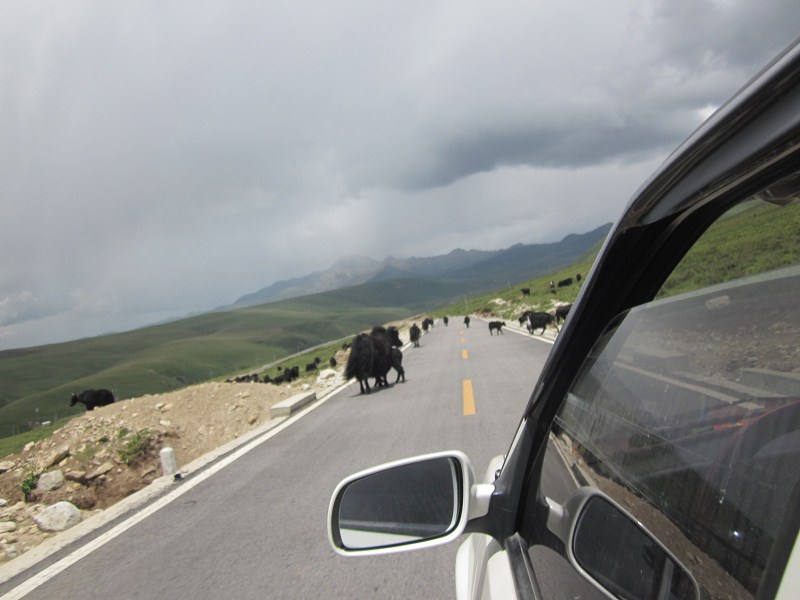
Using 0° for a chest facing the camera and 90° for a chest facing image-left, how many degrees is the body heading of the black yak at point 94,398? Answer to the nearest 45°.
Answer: approximately 90°

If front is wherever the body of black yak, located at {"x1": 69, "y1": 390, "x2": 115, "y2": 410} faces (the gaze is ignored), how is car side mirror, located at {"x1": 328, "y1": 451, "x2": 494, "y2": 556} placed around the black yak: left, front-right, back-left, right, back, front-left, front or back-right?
left

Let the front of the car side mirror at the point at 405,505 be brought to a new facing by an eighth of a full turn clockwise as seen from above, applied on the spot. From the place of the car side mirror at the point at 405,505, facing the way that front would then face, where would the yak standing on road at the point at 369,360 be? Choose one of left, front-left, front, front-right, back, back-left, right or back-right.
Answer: back-right

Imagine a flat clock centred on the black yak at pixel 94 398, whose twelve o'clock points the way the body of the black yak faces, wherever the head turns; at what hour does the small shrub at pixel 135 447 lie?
The small shrub is roughly at 9 o'clock from the black yak.

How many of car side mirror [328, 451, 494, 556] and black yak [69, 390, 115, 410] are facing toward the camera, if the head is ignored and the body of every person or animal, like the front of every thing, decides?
1

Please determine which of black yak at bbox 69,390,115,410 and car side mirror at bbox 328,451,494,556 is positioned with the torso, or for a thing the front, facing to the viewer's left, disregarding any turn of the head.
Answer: the black yak

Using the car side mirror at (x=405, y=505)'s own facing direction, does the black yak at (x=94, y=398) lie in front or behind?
behind

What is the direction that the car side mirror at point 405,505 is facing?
toward the camera
